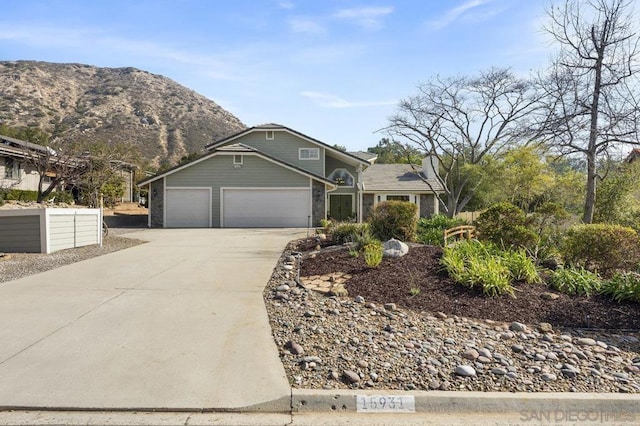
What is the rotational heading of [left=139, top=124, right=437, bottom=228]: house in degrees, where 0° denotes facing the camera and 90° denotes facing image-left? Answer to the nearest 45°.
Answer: approximately 0°

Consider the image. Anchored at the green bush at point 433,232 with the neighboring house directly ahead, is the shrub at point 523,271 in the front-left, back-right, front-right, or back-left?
back-left

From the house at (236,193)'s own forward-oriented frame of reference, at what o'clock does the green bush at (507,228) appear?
The green bush is roughly at 11 o'clock from the house.

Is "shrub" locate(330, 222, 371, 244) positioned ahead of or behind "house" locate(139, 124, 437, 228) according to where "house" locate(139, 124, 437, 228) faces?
ahead

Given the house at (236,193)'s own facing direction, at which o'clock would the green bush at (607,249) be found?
The green bush is roughly at 11 o'clock from the house.

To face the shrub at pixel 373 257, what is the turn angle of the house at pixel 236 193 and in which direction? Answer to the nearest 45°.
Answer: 0° — it already faces it

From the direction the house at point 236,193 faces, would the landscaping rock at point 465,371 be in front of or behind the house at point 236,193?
in front

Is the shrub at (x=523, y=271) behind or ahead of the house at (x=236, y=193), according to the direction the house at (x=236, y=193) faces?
ahead

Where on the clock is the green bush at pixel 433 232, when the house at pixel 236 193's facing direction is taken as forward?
The green bush is roughly at 11 o'clock from the house.
